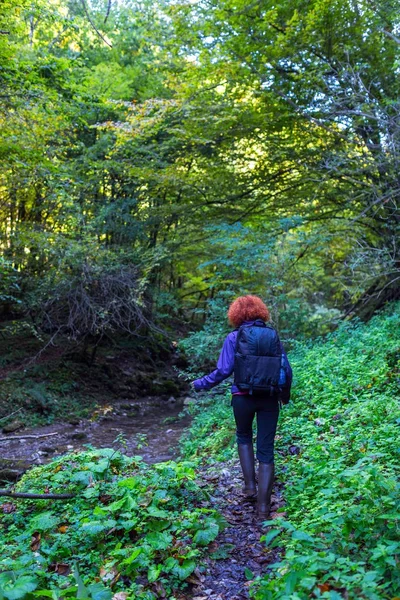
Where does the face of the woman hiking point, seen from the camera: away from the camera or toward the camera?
away from the camera

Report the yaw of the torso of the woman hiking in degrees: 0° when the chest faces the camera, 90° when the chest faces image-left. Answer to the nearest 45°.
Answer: approximately 180°

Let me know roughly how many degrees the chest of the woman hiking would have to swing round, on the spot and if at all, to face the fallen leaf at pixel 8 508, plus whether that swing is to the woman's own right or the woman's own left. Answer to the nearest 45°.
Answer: approximately 90° to the woman's own left

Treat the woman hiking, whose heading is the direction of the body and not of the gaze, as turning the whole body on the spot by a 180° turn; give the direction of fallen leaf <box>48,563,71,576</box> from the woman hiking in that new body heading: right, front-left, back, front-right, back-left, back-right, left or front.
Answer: front-right

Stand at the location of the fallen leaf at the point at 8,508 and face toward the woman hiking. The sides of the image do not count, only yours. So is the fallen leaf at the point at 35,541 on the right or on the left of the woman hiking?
right
